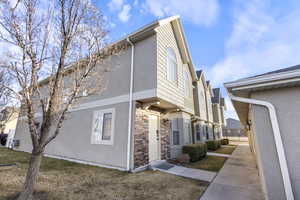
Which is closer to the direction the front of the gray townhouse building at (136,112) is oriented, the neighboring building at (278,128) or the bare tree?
the neighboring building

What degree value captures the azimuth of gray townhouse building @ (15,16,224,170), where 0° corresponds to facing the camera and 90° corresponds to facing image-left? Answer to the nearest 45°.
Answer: approximately 315°

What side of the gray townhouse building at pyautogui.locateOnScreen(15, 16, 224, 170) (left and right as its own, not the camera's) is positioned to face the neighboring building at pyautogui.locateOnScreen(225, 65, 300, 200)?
front

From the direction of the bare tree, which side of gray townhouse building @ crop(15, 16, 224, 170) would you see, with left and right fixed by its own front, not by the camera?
right
